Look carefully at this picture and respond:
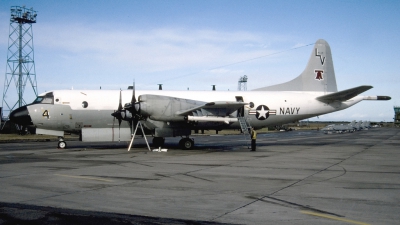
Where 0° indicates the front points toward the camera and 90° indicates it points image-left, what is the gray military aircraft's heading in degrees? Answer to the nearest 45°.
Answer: approximately 90°
